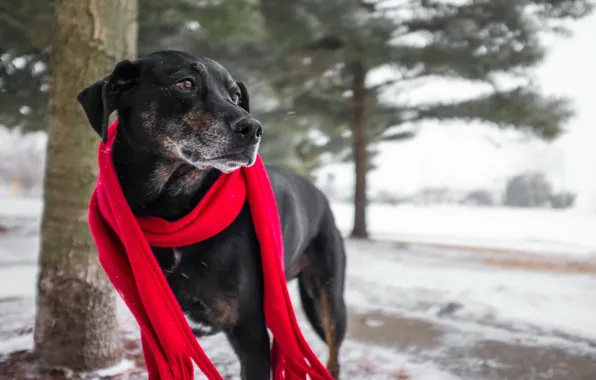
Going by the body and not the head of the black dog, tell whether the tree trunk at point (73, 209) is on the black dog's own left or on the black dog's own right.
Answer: on the black dog's own right

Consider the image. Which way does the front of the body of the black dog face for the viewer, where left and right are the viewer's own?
facing the viewer and to the left of the viewer

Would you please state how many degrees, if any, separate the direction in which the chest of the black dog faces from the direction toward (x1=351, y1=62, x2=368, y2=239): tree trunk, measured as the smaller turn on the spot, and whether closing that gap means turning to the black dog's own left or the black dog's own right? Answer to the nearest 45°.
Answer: approximately 135° to the black dog's own right

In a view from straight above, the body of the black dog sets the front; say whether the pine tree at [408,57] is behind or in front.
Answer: behind
